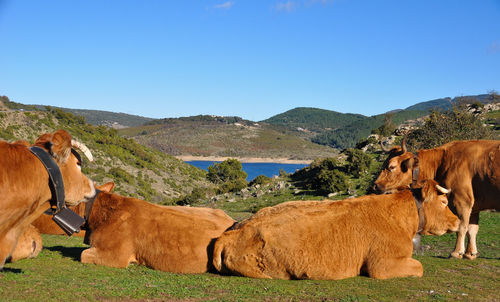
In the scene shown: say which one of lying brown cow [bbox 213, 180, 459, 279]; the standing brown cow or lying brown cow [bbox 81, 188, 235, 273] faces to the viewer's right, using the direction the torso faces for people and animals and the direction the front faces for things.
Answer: lying brown cow [bbox 213, 180, 459, 279]

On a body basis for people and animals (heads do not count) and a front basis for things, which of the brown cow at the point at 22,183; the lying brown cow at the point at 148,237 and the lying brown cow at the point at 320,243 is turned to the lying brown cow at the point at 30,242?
the lying brown cow at the point at 148,237

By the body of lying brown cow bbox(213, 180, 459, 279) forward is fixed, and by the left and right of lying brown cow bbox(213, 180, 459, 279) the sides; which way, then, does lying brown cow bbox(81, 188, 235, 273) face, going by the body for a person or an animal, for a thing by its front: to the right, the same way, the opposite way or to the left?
the opposite way

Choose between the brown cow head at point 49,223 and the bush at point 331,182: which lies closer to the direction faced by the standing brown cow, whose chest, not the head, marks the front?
the brown cow head

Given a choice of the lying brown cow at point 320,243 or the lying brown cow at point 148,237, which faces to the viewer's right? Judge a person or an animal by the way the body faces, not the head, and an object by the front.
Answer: the lying brown cow at point 320,243

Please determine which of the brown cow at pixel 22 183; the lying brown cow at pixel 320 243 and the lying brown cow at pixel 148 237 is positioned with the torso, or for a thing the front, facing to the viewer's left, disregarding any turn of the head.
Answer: the lying brown cow at pixel 148 237

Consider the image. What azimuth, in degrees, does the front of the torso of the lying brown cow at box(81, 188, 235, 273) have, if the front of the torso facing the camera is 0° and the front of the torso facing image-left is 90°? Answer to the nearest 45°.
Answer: approximately 90°

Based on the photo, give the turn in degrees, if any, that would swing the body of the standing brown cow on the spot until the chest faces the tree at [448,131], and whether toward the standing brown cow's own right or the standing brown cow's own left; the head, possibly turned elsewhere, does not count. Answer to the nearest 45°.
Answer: approximately 90° to the standing brown cow's own right

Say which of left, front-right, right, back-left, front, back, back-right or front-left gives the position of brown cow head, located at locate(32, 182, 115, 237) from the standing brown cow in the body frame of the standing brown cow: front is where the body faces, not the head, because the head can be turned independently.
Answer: front-left

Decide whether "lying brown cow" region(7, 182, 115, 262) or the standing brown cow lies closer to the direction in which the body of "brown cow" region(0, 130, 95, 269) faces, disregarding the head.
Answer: the standing brown cow

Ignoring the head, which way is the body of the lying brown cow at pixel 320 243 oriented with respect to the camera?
to the viewer's right

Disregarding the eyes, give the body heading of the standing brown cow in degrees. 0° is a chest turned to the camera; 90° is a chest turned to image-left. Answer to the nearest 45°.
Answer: approximately 90°

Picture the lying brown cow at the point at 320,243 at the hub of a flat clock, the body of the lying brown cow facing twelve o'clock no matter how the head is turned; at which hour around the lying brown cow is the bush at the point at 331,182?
The bush is roughly at 9 o'clock from the lying brown cow.

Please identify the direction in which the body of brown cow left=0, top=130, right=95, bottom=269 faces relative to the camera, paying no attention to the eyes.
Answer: to the viewer's right

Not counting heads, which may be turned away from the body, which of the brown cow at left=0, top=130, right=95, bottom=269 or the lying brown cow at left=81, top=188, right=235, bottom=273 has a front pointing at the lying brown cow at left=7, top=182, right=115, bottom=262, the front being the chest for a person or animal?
the lying brown cow at left=81, top=188, right=235, bottom=273
